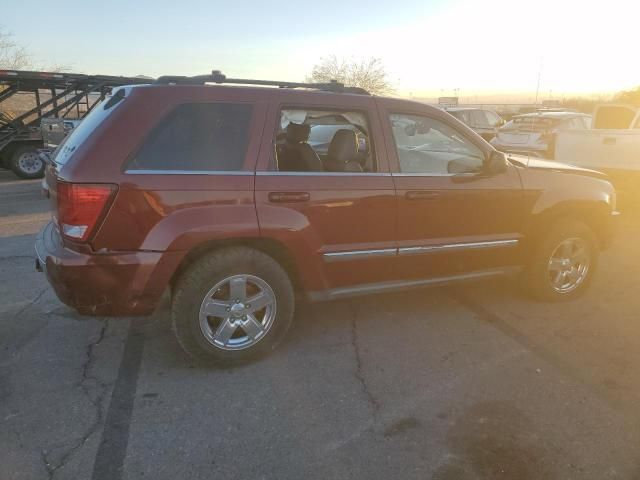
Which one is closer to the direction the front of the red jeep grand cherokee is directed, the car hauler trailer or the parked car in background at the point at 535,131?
the parked car in background

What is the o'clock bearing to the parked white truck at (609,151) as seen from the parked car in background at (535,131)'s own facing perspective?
The parked white truck is roughly at 4 o'clock from the parked car in background.

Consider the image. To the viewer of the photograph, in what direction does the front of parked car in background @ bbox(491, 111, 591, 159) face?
facing away from the viewer and to the right of the viewer

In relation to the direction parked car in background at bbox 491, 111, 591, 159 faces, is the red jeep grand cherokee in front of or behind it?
behind

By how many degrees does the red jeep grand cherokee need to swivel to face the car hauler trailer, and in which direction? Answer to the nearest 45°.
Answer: approximately 90° to its left

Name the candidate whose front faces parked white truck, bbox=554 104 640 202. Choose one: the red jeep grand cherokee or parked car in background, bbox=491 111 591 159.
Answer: the red jeep grand cherokee

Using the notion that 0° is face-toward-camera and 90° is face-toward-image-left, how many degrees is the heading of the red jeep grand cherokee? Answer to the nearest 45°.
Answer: approximately 225°

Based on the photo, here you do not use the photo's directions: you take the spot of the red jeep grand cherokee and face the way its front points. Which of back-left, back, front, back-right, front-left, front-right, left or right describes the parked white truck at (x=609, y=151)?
front

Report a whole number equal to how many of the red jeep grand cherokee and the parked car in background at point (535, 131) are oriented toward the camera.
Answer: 0
